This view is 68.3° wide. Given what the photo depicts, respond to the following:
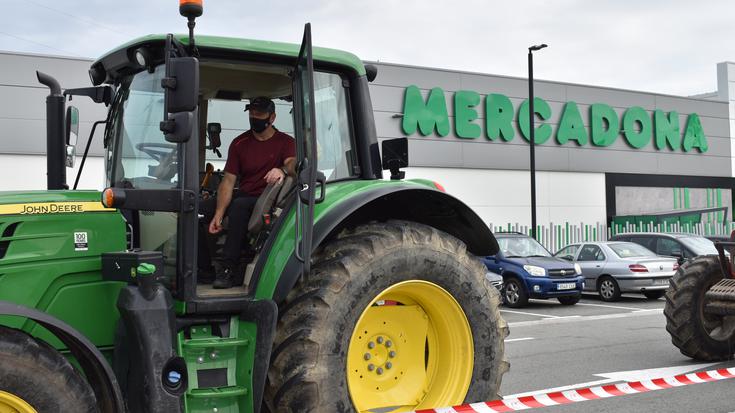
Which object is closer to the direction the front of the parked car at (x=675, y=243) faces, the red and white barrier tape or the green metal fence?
the red and white barrier tape

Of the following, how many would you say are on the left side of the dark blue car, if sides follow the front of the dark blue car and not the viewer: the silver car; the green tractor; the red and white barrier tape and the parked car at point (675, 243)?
2

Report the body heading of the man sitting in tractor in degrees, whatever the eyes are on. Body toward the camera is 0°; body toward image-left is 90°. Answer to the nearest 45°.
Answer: approximately 45°

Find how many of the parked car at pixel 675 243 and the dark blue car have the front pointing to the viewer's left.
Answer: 0

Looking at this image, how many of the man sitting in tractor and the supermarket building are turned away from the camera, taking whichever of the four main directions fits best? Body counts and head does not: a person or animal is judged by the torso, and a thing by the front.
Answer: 0

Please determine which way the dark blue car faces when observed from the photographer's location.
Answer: facing the viewer and to the right of the viewer

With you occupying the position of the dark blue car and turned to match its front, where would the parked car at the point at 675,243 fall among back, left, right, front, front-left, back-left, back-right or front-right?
left

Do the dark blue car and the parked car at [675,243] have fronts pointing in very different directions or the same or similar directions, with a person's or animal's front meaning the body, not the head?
same or similar directions

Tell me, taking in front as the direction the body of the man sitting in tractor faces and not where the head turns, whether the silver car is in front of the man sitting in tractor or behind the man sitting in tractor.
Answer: behind

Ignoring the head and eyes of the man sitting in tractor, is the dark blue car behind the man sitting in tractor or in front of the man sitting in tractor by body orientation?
behind
